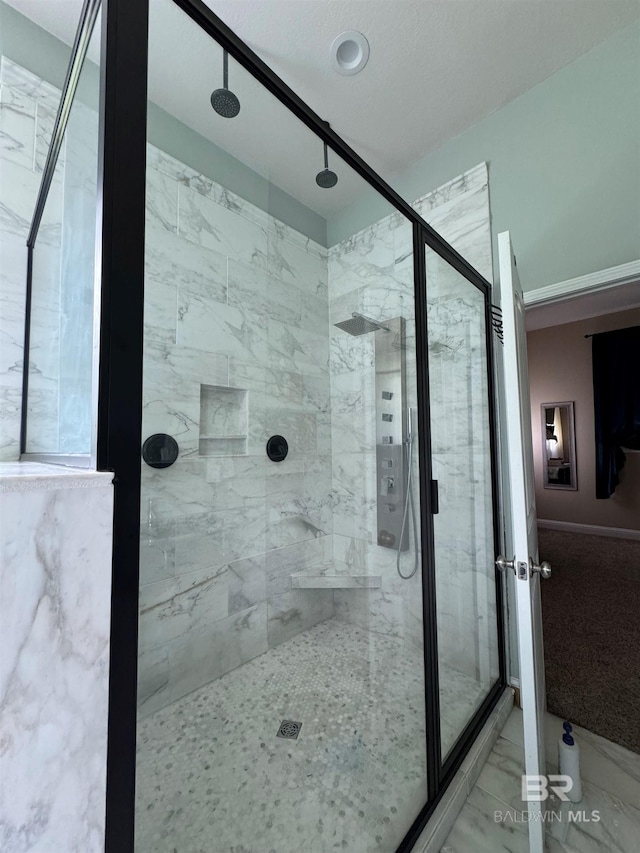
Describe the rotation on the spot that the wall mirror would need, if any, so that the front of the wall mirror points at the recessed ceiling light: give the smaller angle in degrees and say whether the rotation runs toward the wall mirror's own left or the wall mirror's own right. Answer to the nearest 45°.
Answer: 0° — it already faces it

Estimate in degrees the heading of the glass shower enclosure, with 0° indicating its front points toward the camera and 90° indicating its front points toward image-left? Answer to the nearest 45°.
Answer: approximately 315°

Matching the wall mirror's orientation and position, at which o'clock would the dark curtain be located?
The dark curtain is roughly at 10 o'clock from the wall mirror.

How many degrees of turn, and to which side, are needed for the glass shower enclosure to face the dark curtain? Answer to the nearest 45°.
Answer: approximately 90° to its left
